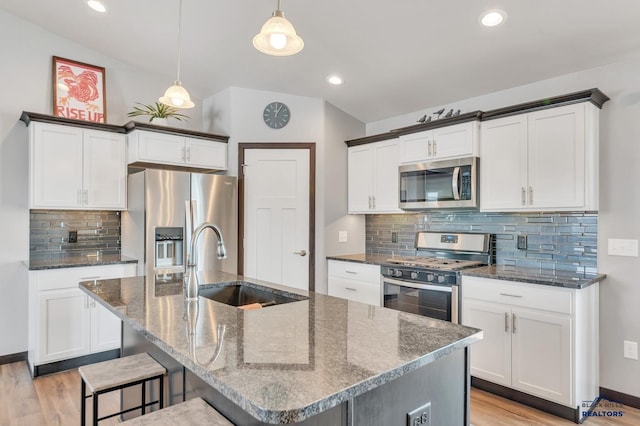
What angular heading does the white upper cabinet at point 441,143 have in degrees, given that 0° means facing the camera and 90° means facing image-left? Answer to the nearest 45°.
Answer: approximately 45°

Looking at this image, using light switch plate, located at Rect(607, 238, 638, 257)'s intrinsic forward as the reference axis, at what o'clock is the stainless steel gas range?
The stainless steel gas range is roughly at 3 o'clock from the light switch plate.

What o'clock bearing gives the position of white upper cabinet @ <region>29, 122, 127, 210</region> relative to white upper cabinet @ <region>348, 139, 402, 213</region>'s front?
white upper cabinet @ <region>29, 122, 127, 210</region> is roughly at 1 o'clock from white upper cabinet @ <region>348, 139, 402, 213</region>.

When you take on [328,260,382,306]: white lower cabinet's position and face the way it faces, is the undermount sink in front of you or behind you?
in front

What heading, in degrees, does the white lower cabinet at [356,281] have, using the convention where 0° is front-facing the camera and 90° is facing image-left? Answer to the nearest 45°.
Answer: approximately 45°

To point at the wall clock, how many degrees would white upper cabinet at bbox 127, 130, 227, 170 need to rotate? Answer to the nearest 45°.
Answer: approximately 45° to its left

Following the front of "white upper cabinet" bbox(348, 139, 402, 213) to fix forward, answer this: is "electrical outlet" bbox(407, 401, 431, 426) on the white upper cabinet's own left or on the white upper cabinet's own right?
on the white upper cabinet's own left

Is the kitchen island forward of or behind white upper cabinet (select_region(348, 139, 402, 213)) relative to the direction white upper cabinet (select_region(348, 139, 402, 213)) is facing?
forward

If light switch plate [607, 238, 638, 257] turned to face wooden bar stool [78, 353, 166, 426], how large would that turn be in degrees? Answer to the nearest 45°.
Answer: approximately 45° to its right

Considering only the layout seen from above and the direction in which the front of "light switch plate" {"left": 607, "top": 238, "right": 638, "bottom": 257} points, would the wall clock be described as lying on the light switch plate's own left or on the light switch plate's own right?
on the light switch plate's own right

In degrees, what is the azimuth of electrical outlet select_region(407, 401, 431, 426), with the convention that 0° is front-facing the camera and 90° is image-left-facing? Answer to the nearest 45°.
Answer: approximately 315°
